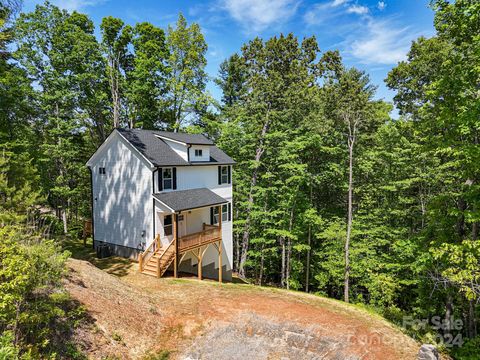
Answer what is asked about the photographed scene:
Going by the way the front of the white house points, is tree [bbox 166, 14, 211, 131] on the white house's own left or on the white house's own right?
on the white house's own left

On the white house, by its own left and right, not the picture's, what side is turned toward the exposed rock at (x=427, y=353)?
front

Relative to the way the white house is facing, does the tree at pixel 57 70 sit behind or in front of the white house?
behind

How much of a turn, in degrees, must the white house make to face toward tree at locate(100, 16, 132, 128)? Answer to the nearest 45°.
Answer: approximately 135° to its left

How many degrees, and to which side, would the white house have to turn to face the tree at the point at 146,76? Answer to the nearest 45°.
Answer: approximately 135° to its left

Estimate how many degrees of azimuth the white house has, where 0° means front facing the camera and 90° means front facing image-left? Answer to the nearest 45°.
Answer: approximately 315°
